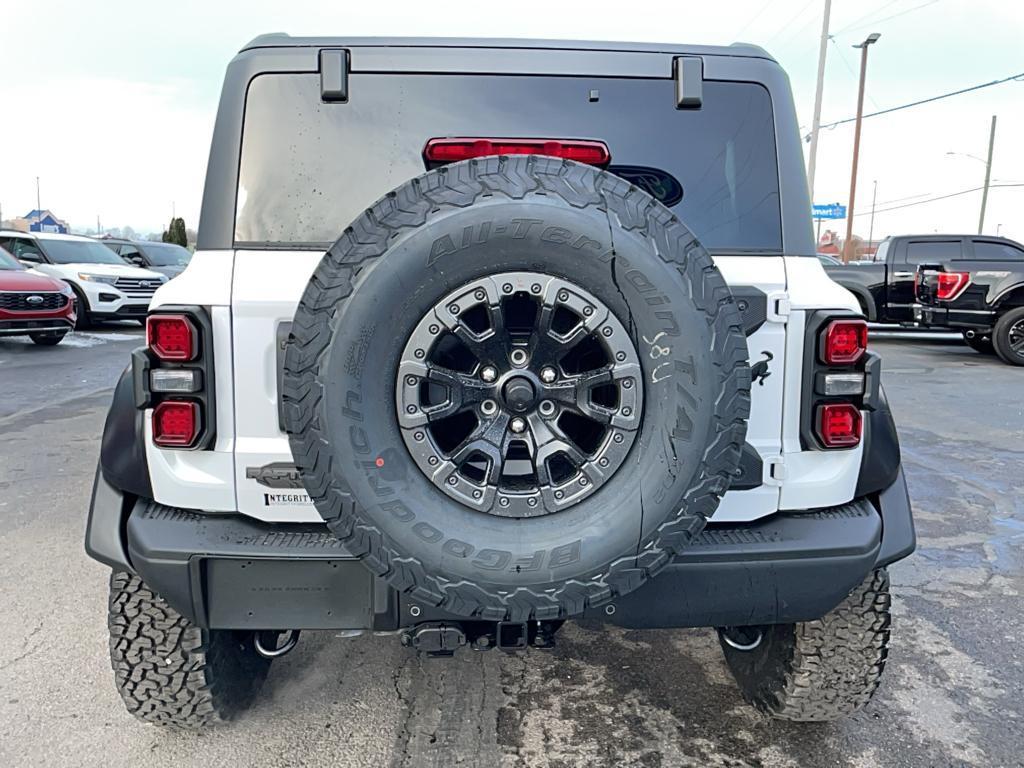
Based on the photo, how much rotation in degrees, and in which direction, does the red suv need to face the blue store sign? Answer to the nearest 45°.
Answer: approximately 90° to its left

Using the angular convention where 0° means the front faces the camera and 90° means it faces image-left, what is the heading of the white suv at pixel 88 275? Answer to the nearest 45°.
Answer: approximately 315°

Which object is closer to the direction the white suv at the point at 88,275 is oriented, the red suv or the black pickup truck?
the black pickup truck

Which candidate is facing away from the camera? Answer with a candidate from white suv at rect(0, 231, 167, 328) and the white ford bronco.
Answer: the white ford bronco

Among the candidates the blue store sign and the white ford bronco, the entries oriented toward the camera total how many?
1

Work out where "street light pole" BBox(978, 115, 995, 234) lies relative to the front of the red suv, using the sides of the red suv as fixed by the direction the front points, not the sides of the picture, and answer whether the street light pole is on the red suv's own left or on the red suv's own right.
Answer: on the red suv's own left

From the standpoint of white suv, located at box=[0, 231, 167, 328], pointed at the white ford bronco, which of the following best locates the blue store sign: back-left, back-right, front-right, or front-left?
back-left

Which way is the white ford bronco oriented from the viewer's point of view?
away from the camera

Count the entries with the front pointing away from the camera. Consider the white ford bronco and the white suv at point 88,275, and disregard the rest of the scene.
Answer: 1

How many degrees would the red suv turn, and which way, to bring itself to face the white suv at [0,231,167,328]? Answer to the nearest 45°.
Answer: approximately 135° to its left

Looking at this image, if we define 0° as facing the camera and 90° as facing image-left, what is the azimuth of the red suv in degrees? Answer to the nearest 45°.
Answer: approximately 315°

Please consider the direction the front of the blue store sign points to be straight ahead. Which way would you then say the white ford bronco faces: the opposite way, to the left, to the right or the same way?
the opposite way

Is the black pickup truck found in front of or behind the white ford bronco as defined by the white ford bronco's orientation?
in front
